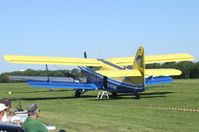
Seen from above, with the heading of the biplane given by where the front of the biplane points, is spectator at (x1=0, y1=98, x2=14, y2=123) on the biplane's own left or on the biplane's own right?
on the biplane's own left

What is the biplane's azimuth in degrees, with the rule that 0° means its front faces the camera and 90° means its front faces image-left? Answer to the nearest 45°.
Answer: approximately 135°
